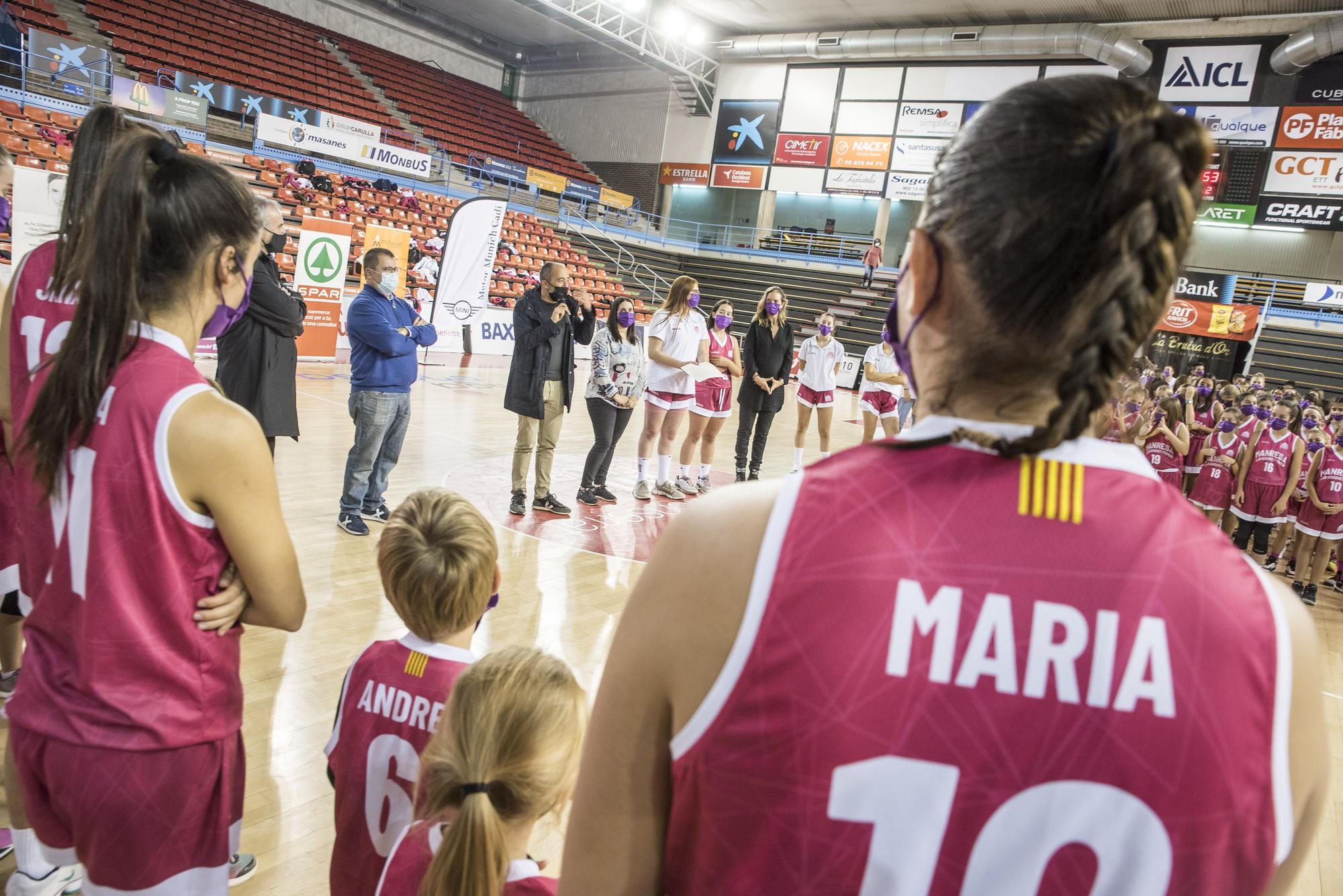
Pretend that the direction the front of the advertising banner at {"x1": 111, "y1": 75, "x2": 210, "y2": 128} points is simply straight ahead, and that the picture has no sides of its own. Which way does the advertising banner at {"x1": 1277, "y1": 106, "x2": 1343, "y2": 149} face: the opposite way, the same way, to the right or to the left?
to the right

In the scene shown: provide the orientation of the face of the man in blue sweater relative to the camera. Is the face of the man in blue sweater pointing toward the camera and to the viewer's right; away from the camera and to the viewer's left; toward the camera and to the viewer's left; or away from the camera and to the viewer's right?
toward the camera and to the viewer's right

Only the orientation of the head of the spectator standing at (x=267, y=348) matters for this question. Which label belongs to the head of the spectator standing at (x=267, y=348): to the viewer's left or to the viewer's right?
to the viewer's right

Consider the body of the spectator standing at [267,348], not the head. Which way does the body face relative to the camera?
to the viewer's right

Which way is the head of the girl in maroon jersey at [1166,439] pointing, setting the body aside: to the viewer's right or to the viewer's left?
to the viewer's left

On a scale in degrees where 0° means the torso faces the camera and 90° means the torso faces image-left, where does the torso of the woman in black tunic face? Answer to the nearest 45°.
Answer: approximately 0°
